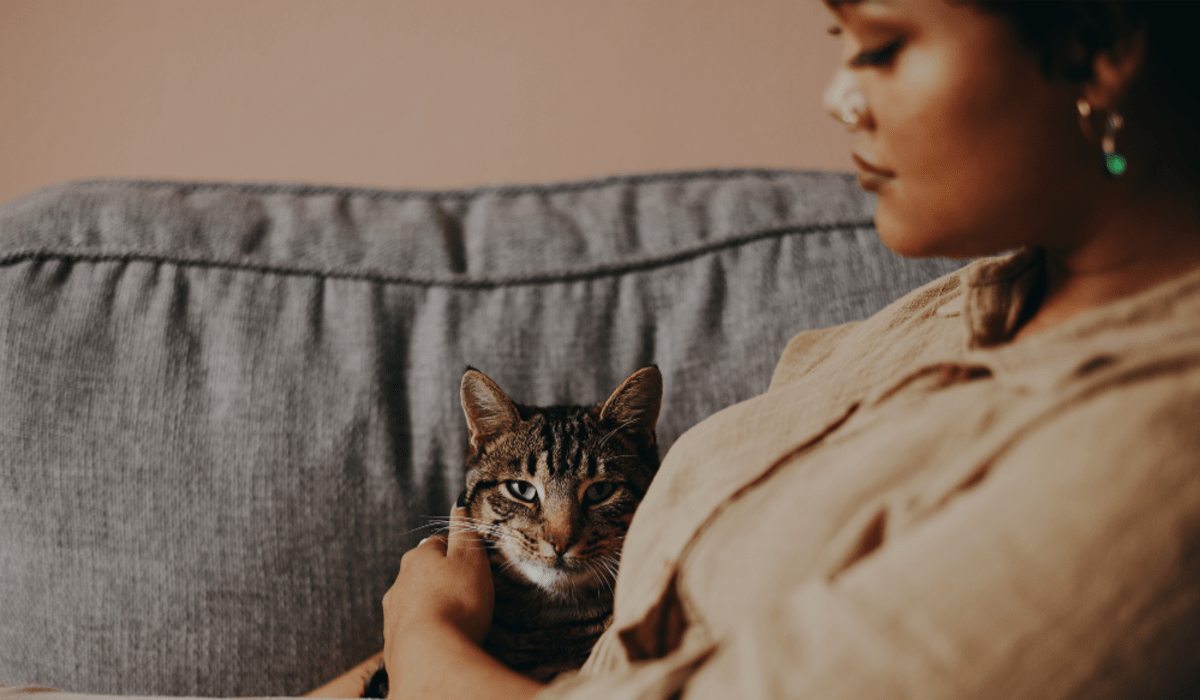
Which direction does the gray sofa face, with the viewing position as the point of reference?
facing the viewer

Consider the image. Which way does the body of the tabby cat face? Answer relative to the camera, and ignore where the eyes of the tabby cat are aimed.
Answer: toward the camera

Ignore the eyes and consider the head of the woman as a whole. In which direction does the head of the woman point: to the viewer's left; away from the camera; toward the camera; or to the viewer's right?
to the viewer's left
